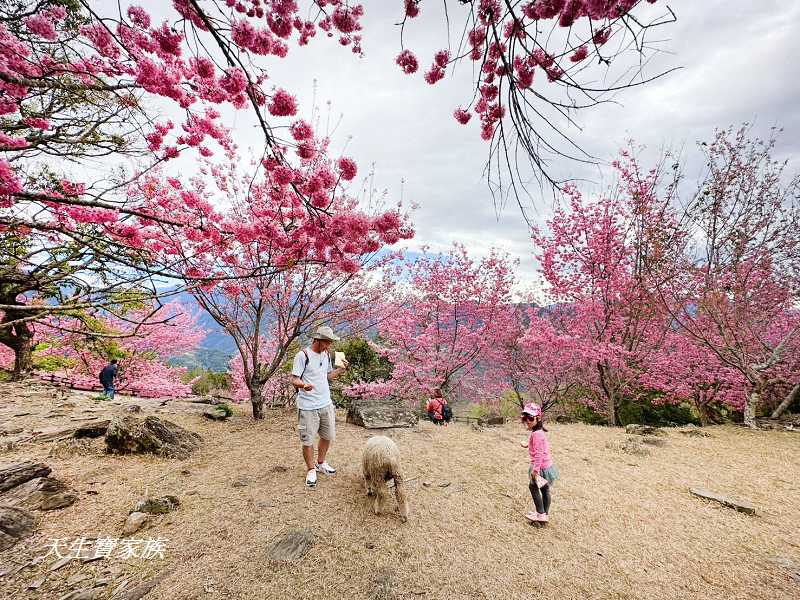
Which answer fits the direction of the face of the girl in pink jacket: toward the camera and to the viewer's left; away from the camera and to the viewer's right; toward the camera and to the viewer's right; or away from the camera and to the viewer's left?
toward the camera and to the viewer's left

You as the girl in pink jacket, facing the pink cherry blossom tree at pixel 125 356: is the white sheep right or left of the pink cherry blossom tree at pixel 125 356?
left

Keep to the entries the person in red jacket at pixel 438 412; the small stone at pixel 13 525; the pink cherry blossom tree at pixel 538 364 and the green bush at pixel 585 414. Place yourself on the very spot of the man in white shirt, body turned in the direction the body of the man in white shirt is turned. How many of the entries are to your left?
3

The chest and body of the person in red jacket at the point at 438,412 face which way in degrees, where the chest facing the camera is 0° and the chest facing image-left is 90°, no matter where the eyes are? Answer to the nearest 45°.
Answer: approximately 180°

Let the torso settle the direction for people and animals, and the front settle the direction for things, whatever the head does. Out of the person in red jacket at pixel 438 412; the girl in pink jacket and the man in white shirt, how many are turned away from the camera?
1

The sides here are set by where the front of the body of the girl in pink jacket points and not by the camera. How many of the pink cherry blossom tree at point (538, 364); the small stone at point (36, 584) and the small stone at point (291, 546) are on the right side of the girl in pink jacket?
1

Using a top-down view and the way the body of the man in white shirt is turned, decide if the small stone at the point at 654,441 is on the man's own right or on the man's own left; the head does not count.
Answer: on the man's own left

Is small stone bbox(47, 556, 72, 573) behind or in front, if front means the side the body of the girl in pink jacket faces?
in front

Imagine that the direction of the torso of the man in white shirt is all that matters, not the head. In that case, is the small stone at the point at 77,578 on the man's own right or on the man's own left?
on the man's own right

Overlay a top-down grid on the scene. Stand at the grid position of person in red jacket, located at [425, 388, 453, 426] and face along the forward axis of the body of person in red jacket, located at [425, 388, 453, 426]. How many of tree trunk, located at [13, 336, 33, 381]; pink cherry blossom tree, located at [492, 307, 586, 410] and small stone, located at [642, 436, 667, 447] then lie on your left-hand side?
1

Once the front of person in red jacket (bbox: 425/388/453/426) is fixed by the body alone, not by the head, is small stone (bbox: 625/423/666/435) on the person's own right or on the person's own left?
on the person's own right

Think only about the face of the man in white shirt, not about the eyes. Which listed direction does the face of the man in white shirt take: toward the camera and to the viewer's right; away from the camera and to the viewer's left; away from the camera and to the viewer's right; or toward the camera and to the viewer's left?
toward the camera and to the viewer's right

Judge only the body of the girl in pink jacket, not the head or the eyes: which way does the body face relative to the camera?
to the viewer's left

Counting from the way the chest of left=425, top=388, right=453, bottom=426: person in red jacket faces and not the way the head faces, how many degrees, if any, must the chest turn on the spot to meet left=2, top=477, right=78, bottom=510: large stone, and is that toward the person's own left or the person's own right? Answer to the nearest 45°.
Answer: approximately 135° to the person's own left
